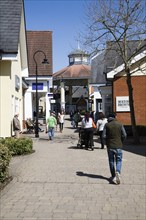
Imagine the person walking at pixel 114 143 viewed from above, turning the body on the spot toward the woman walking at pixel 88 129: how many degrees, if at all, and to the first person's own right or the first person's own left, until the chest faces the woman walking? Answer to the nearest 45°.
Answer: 0° — they already face them

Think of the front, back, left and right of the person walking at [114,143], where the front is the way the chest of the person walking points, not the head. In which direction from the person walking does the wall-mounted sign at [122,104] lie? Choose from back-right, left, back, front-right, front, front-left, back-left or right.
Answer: front

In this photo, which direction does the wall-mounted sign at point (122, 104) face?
toward the camera

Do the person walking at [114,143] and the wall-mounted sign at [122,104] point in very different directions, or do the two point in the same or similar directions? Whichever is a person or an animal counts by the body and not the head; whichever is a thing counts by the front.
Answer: very different directions

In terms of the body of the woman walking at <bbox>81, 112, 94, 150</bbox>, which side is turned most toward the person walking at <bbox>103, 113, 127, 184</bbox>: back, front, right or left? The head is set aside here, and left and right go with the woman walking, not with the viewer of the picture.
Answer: back

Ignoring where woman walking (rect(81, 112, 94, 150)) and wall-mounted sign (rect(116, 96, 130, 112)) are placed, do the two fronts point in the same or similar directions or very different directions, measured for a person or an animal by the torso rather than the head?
very different directions

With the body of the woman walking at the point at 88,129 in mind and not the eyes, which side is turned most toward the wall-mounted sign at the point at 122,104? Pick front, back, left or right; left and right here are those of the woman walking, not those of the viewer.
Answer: front

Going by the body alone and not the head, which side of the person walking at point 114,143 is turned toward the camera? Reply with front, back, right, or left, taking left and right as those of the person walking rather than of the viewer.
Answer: back

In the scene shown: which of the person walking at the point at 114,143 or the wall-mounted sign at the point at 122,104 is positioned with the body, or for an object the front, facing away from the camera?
the person walking

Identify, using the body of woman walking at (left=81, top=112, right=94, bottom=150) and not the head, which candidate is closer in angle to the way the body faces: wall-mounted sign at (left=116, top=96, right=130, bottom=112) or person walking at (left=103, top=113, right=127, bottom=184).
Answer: the wall-mounted sign

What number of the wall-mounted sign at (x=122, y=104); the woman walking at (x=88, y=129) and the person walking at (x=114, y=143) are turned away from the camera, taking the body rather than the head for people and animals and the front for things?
2

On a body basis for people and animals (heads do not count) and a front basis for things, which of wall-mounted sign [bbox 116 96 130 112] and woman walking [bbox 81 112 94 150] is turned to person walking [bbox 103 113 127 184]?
the wall-mounted sign

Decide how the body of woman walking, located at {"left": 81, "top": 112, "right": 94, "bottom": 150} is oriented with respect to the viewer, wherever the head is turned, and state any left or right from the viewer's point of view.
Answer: facing away from the viewer

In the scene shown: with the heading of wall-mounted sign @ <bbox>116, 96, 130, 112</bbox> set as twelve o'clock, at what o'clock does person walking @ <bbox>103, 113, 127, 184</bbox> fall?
The person walking is roughly at 12 o'clock from the wall-mounted sign.
